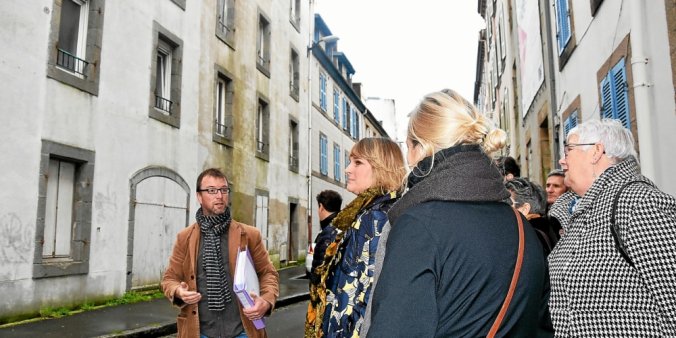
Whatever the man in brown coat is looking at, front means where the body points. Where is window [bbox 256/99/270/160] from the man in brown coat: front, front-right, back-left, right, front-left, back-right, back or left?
back

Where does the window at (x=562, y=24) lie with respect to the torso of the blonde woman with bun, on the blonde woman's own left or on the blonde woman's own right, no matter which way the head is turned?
on the blonde woman's own right

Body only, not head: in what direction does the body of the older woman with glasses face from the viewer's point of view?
to the viewer's left

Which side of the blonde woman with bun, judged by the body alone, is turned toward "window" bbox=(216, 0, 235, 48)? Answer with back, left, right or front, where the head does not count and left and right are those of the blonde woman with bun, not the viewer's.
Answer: front

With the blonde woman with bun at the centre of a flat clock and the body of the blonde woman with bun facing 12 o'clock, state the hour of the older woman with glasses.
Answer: The older woman with glasses is roughly at 3 o'clock from the blonde woman with bun.

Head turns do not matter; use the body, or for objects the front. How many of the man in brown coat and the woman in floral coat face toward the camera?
1

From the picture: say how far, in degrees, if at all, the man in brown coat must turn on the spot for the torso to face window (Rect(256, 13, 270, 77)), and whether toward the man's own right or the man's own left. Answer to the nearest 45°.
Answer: approximately 180°

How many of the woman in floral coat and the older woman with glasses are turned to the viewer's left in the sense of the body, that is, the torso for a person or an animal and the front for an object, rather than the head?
2

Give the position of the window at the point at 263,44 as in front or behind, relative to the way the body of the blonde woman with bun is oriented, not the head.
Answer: in front

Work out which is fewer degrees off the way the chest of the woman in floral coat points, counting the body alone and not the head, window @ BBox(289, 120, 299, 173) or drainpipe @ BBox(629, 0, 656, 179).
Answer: the window

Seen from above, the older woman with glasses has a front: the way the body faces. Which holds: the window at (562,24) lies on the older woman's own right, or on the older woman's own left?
on the older woman's own right

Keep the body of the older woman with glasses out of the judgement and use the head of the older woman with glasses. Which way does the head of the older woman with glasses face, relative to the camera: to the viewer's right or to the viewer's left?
to the viewer's left

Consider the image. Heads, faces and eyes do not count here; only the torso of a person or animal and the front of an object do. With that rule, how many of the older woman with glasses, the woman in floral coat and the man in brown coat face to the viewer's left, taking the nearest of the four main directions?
2

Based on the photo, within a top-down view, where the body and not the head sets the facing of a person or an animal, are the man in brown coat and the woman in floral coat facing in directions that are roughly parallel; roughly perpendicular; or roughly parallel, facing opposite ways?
roughly perpendicular

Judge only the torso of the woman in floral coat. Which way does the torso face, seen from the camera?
to the viewer's left
